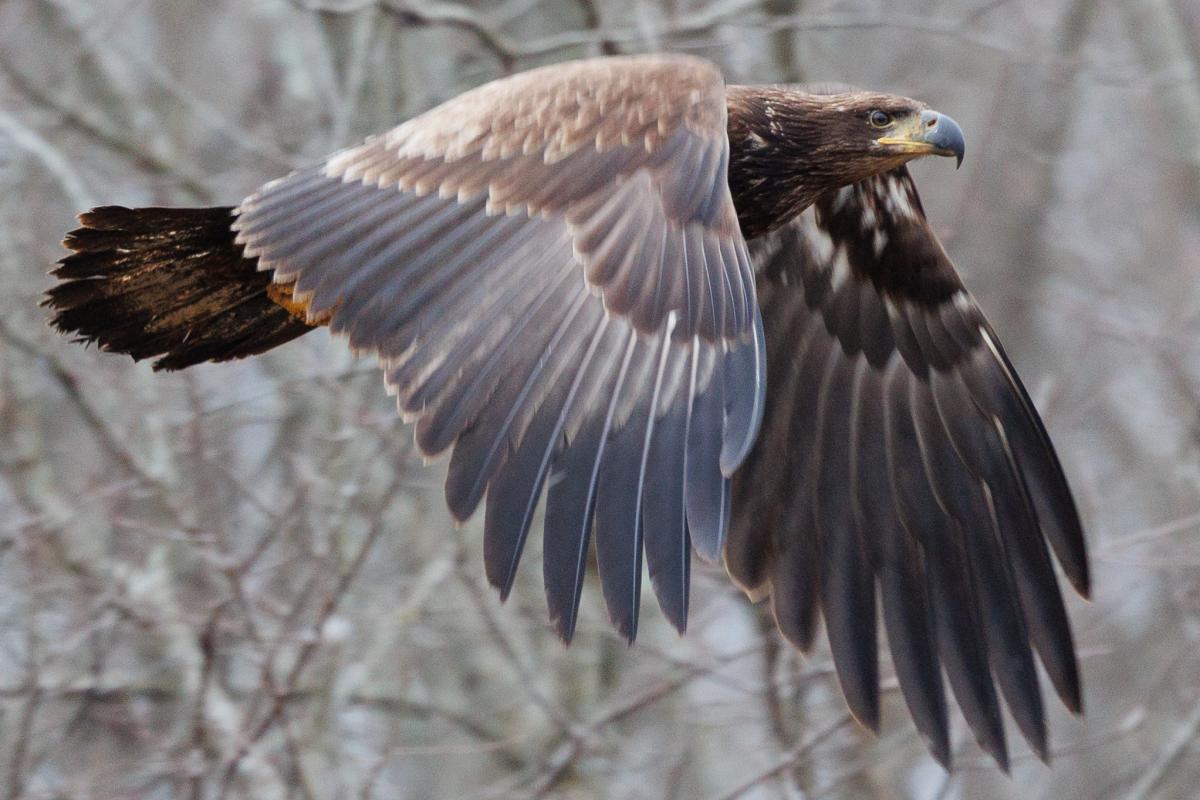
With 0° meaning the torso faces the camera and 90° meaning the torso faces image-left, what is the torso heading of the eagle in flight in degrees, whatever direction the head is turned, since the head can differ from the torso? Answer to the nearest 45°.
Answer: approximately 270°
